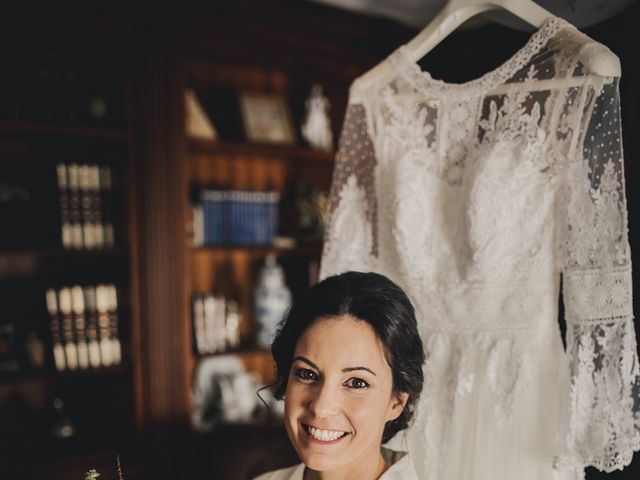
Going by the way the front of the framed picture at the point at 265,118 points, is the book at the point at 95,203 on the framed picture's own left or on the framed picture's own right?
on the framed picture's own right

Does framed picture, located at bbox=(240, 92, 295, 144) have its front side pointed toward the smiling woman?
yes

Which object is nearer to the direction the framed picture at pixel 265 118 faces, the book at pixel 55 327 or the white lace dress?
the white lace dress

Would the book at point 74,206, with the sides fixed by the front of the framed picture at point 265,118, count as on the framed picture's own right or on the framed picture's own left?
on the framed picture's own right

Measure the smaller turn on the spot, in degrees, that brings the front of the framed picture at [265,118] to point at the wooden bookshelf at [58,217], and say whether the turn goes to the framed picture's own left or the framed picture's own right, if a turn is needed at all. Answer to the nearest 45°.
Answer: approximately 45° to the framed picture's own right

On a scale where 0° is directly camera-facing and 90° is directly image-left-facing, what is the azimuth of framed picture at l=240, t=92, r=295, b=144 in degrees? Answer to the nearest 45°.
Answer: approximately 0°

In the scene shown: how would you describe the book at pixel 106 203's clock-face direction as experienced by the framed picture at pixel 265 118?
The book is roughly at 2 o'clock from the framed picture.

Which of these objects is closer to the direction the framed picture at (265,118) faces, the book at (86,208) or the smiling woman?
the smiling woman
